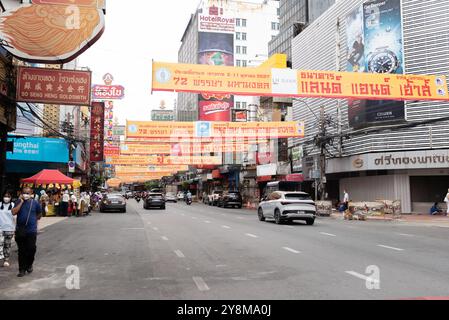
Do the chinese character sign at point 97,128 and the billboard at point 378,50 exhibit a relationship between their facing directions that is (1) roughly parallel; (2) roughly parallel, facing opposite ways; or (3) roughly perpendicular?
roughly perpendicular

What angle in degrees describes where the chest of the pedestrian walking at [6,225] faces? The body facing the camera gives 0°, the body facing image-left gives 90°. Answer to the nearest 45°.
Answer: approximately 0°

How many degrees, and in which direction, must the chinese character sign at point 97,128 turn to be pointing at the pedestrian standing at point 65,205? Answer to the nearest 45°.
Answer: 0° — it already faces them

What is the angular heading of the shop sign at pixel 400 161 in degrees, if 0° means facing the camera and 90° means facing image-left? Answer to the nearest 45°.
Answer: approximately 45°

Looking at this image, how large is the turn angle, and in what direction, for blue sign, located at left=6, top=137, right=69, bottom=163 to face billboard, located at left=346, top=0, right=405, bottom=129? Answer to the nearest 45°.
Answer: approximately 45° to its left

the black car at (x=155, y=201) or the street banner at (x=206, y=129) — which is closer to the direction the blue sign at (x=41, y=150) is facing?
the street banner
